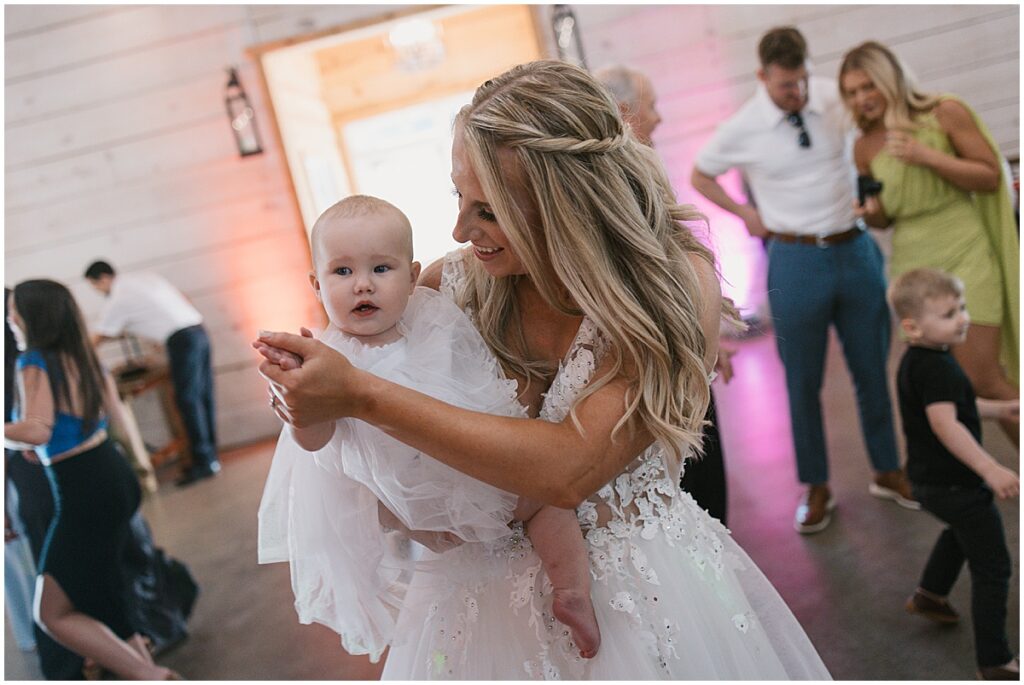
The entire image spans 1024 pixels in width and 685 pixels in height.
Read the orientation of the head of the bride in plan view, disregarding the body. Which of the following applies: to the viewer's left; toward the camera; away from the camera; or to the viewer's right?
to the viewer's left

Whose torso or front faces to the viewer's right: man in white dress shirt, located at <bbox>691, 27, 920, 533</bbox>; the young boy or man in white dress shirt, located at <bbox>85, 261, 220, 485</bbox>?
the young boy

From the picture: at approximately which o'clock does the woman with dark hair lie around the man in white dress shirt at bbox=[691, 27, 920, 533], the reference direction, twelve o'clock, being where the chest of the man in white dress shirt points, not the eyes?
The woman with dark hair is roughly at 2 o'clock from the man in white dress shirt.

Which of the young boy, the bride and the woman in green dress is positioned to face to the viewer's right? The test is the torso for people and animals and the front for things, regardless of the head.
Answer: the young boy

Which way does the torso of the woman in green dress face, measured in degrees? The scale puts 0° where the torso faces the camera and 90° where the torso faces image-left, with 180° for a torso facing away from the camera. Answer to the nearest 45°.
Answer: approximately 45°

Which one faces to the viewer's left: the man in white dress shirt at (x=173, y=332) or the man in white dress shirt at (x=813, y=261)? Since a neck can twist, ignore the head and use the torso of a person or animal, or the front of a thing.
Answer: the man in white dress shirt at (x=173, y=332)

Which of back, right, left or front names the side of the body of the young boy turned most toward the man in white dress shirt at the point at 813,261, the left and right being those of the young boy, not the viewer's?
left

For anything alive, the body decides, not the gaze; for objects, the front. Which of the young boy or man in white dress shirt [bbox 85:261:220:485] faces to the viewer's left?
the man in white dress shirt

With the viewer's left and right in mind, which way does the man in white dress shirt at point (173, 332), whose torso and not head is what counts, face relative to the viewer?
facing to the left of the viewer

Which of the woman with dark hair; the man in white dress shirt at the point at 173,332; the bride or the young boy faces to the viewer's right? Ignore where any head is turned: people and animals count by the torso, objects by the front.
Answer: the young boy

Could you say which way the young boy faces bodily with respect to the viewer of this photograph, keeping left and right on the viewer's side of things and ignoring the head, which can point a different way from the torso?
facing to the right of the viewer

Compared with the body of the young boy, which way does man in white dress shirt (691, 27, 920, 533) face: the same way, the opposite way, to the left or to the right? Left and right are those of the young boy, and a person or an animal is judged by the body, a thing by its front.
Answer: to the right

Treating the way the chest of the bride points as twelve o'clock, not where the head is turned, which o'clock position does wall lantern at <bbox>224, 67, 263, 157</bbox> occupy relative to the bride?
The wall lantern is roughly at 4 o'clock from the bride.

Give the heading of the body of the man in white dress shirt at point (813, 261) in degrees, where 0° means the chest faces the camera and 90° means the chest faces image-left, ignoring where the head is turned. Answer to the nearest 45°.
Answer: approximately 0°

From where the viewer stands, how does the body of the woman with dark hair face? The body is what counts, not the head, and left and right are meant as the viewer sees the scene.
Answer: facing away from the viewer and to the left of the viewer
